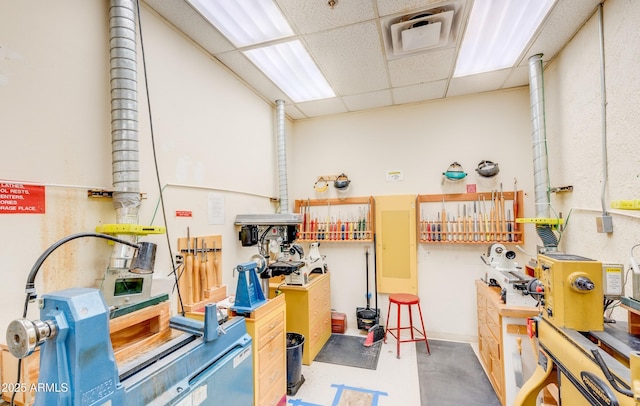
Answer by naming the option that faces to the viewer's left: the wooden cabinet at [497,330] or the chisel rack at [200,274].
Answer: the wooden cabinet

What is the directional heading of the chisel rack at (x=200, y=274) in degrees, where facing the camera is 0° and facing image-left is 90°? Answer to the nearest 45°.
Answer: approximately 315°

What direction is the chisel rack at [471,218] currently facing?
toward the camera

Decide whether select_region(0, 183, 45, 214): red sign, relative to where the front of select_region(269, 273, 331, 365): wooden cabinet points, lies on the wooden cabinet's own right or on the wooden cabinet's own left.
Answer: on the wooden cabinet's own right

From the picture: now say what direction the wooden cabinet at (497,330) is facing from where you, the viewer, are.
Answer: facing to the left of the viewer

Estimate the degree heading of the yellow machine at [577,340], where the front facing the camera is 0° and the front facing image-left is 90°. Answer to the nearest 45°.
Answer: approximately 45°

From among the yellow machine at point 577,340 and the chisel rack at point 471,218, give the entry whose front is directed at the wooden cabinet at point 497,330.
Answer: the chisel rack

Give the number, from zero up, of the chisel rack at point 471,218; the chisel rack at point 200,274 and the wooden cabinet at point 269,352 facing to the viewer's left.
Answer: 0

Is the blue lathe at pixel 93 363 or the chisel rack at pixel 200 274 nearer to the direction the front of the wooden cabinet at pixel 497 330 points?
the chisel rack

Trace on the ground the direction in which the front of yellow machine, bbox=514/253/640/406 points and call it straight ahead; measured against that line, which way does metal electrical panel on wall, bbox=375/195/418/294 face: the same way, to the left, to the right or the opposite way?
to the left

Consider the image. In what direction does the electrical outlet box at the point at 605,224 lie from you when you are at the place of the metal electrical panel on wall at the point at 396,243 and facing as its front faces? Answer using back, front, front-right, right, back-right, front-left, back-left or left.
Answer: front-left

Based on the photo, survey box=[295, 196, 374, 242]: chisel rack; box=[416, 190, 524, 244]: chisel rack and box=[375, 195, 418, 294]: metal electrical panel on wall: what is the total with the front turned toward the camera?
3

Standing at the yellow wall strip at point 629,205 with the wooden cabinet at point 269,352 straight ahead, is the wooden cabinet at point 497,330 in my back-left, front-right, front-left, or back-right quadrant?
front-right

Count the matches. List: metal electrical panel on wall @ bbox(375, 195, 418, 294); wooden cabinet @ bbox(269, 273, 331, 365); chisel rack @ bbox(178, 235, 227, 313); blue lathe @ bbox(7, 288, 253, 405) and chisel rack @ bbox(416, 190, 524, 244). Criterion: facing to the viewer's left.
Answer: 0
